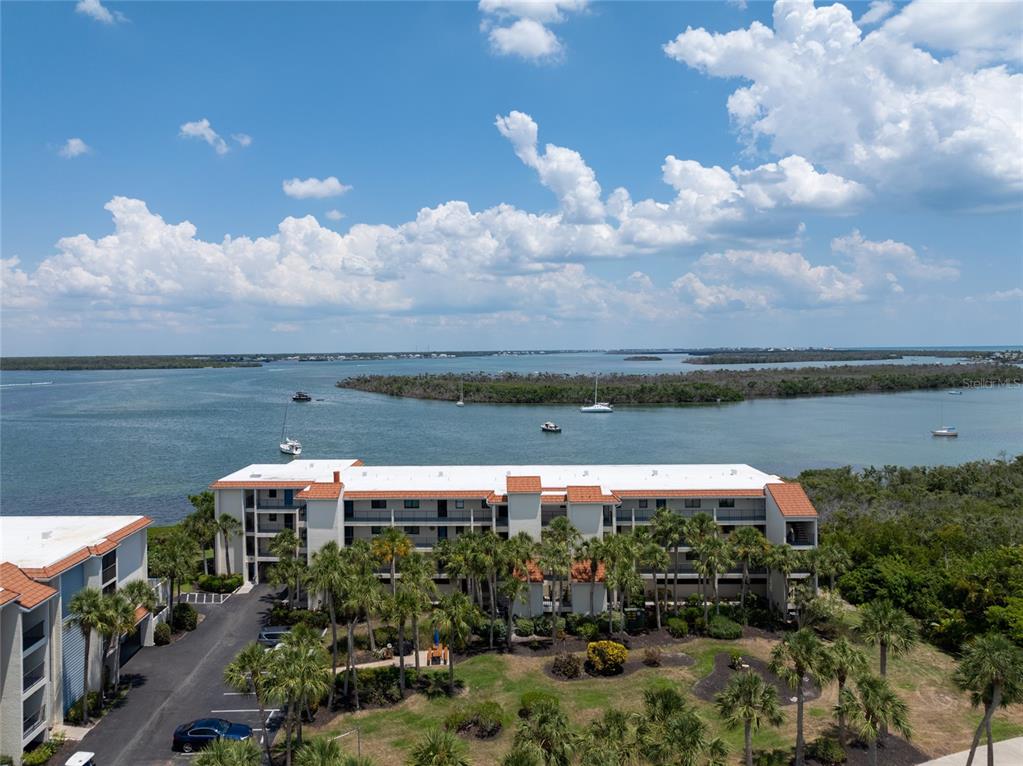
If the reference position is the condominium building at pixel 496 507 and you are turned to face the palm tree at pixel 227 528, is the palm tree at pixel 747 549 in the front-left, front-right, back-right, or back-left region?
back-left

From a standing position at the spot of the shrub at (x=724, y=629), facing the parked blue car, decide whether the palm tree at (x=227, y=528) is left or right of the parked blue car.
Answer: right

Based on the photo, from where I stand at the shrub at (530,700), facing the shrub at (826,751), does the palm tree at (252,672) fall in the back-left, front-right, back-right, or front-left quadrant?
back-right

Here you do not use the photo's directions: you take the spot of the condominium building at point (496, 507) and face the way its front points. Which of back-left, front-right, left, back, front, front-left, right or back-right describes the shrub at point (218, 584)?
right

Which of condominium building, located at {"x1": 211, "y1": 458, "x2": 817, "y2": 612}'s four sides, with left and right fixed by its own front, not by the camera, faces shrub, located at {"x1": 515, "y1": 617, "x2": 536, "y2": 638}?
front

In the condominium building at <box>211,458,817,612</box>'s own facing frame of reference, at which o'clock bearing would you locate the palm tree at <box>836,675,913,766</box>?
The palm tree is roughly at 11 o'clock from the condominium building.

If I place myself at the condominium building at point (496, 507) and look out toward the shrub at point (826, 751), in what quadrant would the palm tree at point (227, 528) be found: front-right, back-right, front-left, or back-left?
back-right

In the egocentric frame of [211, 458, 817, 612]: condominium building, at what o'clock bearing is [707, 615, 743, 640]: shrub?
The shrub is roughly at 10 o'clock from the condominium building.

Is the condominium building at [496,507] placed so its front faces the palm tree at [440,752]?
yes

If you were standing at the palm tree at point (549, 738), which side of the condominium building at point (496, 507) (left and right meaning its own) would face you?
front

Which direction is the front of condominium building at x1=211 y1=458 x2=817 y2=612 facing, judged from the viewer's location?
facing the viewer

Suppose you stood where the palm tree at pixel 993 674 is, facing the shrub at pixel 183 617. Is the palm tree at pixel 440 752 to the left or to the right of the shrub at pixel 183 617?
left

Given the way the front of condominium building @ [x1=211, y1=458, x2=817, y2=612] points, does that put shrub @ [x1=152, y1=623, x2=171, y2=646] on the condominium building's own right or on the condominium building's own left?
on the condominium building's own right

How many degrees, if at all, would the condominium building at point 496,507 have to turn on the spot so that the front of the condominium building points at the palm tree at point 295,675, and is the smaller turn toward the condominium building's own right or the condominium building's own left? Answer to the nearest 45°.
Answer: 0° — it already faces it

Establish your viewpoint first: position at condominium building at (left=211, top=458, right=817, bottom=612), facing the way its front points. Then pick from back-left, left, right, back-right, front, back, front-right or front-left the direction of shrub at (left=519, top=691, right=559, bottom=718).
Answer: front
